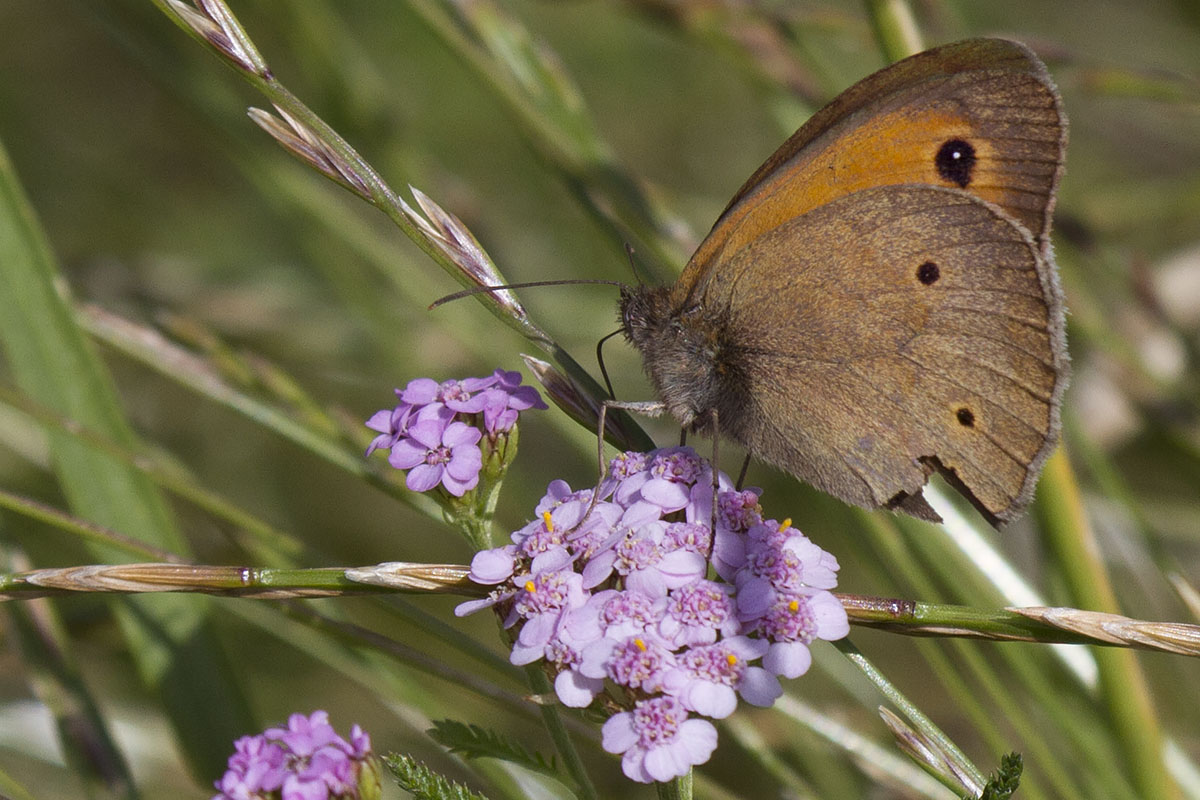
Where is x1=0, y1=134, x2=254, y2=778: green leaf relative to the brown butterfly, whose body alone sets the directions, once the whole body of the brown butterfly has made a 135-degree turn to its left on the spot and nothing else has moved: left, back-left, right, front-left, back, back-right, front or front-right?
back-right

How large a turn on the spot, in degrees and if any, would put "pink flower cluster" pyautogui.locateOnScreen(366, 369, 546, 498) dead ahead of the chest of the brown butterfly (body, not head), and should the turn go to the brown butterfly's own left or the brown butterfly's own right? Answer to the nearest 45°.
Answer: approximately 45° to the brown butterfly's own left

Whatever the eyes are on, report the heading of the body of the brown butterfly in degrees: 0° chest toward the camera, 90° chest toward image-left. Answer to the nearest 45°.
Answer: approximately 90°
